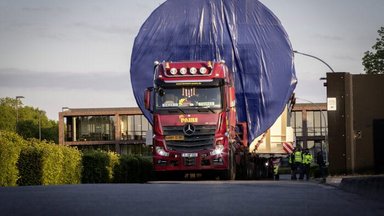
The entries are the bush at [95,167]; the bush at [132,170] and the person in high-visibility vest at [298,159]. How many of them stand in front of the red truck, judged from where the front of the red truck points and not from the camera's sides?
0

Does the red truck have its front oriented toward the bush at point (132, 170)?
no

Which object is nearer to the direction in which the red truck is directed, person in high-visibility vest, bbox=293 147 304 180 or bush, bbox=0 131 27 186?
the bush

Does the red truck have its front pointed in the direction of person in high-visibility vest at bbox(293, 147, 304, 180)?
no

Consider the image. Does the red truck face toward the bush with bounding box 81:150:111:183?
no

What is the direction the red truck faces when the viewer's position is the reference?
facing the viewer

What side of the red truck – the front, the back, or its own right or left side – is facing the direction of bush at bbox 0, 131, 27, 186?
right

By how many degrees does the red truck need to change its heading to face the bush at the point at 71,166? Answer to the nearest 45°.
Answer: approximately 135° to its right

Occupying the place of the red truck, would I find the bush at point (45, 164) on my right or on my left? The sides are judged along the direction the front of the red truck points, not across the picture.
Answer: on my right
